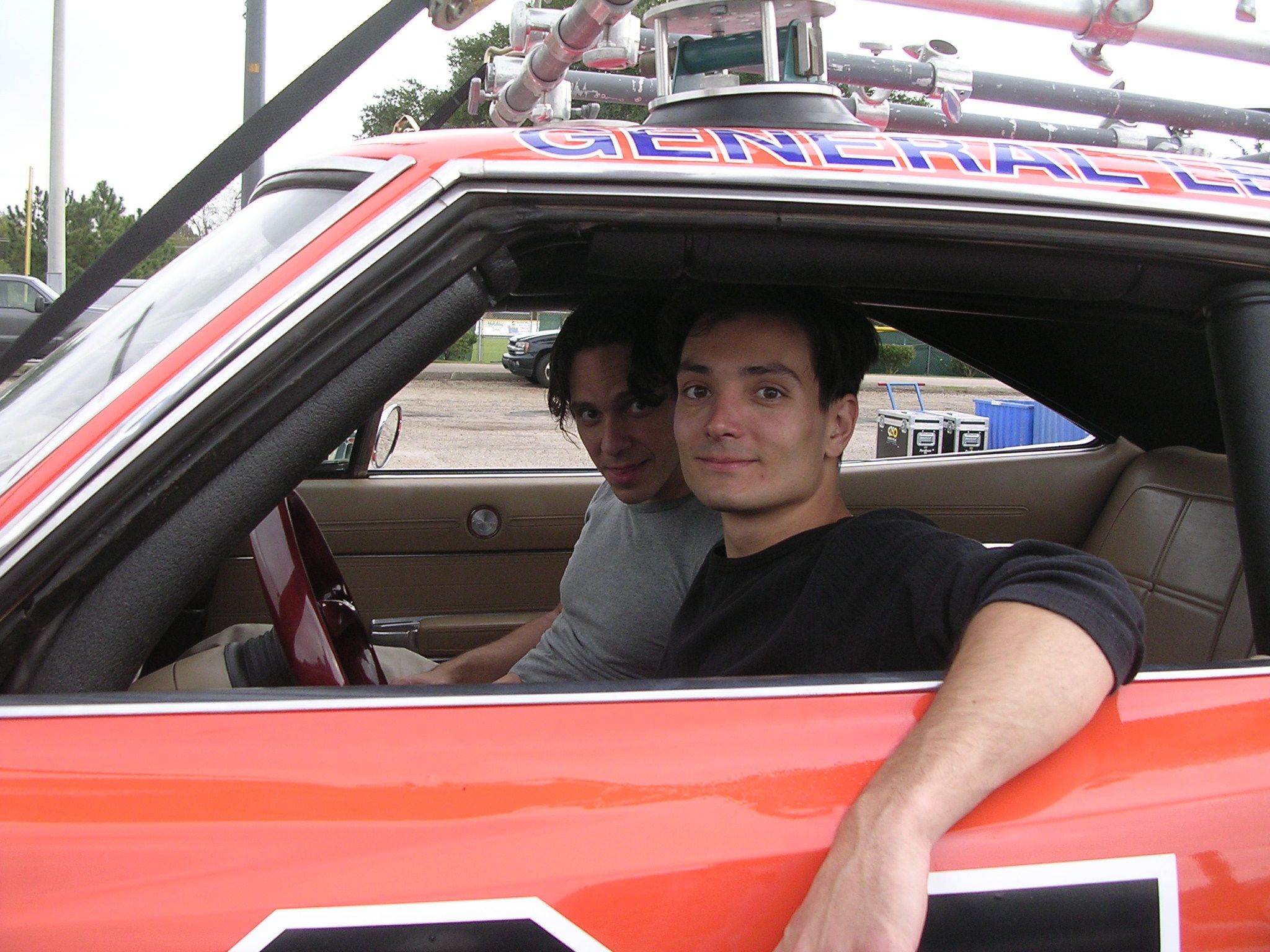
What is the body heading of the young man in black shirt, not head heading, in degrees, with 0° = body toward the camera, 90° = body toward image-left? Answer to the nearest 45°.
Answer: approximately 45°

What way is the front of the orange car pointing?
to the viewer's left

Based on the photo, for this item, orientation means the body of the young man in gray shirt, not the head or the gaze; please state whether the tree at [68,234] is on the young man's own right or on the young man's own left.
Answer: on the young man's own right

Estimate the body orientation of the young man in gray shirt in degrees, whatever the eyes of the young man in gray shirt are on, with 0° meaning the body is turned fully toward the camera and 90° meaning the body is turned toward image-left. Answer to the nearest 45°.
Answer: approximately 45°
